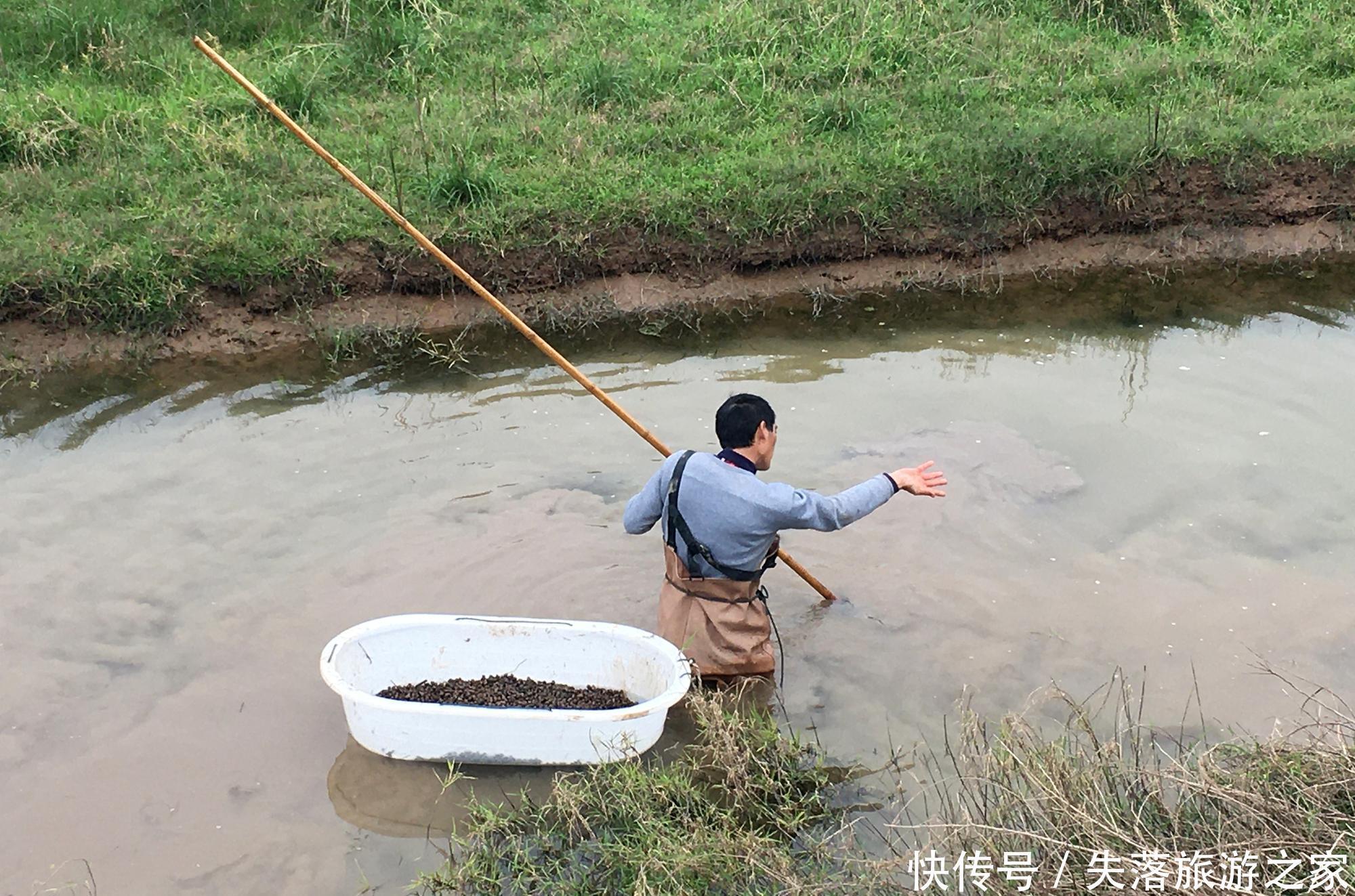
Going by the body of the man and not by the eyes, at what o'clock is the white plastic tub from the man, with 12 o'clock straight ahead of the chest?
The white plastic tub is roughly at 7 o'clock from the man.

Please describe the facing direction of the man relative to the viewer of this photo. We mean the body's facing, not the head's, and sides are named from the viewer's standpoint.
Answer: facing away from the viewer and to the right of the viewer

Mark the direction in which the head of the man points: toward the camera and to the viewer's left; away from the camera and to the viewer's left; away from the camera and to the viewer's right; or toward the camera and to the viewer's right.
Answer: away from the camera and to the viewer's right
